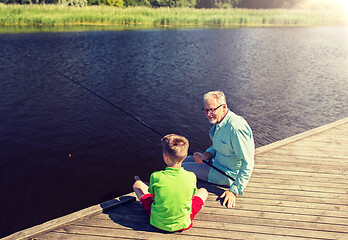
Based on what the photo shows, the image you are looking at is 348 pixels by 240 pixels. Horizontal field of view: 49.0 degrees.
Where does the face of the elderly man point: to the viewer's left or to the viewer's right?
to the viewer's left

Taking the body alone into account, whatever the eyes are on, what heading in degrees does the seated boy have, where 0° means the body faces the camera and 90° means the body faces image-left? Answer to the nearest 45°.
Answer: approximately 180°

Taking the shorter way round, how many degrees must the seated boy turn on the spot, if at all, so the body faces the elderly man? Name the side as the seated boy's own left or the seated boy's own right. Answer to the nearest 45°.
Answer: approximately 45° to the seated boy's own right
